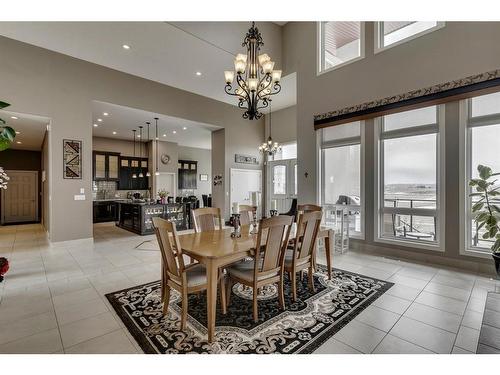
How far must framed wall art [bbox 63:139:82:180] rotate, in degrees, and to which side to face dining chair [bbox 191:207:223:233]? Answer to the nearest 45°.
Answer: approximately 45° to its left

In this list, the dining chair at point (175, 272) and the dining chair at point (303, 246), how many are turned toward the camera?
0

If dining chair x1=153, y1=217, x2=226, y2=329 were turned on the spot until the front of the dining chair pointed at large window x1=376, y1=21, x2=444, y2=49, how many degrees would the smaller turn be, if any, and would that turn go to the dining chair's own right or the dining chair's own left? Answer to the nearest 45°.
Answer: approximately 45° to the dining chair's own right

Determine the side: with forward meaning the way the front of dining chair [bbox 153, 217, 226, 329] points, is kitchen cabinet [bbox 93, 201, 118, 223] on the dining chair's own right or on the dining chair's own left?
on the dining chair's own left

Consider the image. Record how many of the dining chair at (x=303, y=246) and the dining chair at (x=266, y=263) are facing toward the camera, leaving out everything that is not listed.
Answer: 0

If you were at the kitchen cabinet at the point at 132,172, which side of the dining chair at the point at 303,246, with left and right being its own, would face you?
front

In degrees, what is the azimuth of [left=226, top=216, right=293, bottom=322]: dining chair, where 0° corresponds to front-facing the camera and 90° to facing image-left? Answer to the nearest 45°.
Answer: approximately 135°

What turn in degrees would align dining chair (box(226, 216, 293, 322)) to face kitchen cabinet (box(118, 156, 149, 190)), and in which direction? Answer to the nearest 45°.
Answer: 0° — it already faces it

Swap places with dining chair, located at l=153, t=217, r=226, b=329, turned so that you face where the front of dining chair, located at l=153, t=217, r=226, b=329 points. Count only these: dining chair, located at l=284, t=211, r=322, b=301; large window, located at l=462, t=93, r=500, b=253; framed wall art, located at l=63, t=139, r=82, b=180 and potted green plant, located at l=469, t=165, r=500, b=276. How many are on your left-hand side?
1

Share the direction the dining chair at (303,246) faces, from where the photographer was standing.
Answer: facing away from the viewer and to the left of the viewer

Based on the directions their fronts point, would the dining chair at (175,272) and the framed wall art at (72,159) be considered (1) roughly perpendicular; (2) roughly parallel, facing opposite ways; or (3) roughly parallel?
roughly perpendicular

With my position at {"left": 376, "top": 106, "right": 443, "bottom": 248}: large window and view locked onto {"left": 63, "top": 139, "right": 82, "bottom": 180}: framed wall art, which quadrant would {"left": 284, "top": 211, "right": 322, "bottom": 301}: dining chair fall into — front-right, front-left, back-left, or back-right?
front-left

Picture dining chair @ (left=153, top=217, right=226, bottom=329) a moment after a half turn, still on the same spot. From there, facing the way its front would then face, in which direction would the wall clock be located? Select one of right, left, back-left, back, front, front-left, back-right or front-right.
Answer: back-right
